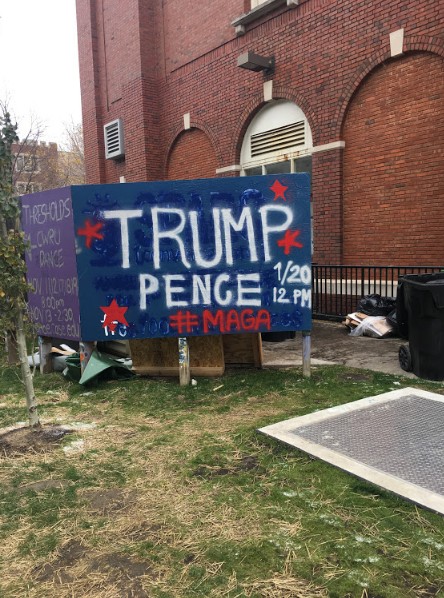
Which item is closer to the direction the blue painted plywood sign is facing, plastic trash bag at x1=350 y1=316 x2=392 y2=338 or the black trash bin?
the black trash bin

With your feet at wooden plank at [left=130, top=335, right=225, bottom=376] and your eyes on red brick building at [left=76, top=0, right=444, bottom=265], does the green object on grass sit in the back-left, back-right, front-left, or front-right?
back-left

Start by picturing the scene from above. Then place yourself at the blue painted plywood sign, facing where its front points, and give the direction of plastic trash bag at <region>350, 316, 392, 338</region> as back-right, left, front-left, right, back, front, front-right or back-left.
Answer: back-left

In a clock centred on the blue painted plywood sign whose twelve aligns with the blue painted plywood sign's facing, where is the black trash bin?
The black trash bin is roughly at 9 o'clock from the blue painted plywood sign.

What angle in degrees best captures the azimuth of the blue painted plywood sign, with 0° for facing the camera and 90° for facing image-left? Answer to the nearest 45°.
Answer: approximately 0°
